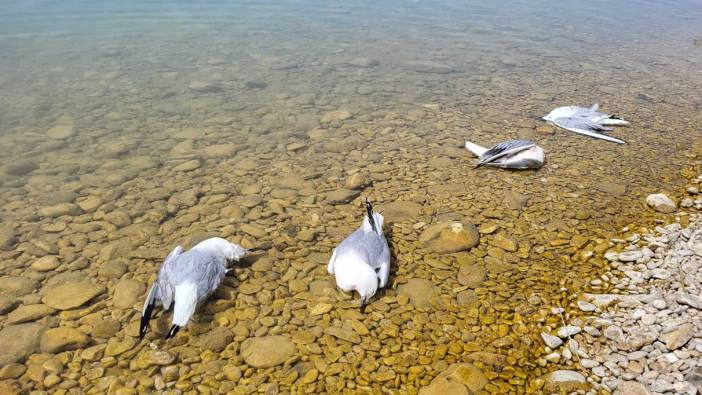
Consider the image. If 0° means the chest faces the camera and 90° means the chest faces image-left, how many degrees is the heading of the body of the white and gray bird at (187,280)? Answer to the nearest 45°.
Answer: approximately 225°

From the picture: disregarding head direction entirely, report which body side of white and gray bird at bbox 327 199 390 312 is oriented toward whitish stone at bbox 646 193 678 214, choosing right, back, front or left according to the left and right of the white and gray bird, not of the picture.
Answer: left

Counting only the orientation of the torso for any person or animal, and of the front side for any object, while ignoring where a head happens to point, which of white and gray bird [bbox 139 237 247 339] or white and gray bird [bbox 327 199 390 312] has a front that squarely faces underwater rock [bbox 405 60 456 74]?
white and gray bird [bbox 139 237 247 339]

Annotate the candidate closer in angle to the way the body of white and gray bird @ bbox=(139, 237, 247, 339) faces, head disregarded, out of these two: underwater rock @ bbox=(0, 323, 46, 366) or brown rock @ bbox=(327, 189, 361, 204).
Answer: the brown rock

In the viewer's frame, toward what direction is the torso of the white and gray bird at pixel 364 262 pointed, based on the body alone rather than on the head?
toward the camera

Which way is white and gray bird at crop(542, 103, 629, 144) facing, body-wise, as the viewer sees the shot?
to the viewer's left

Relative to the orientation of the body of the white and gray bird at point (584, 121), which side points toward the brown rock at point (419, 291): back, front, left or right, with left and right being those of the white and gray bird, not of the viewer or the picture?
left

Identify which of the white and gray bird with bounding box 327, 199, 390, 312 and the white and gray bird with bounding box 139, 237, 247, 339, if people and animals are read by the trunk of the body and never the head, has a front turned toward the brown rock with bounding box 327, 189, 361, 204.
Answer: the white and gray bird with bounding box 139, 237, 247, 339

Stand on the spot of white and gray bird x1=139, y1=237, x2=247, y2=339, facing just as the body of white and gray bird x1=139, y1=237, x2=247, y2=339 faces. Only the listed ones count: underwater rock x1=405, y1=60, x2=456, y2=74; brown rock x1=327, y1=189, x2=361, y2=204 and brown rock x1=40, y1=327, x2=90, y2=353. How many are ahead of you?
2

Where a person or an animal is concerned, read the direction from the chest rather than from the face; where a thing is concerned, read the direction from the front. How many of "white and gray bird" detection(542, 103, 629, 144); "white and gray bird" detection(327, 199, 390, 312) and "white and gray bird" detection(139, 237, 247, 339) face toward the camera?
1

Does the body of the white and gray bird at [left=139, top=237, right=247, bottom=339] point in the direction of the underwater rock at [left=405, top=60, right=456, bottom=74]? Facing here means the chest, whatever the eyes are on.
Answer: yes

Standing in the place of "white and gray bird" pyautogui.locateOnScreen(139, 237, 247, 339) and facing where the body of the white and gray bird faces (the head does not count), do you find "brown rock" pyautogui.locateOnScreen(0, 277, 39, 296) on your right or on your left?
on your left

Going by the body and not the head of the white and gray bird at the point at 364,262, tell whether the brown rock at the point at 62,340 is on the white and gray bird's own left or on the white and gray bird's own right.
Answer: on the white and gray bird's own right

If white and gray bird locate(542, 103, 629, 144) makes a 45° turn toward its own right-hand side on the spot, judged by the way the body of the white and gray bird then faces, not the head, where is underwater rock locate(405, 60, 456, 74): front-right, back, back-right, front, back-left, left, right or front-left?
front

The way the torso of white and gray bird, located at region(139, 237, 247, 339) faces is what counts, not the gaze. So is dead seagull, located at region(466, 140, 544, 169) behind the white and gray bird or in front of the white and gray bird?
in front

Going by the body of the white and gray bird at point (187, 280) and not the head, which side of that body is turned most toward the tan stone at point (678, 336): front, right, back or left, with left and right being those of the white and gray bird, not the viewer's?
right

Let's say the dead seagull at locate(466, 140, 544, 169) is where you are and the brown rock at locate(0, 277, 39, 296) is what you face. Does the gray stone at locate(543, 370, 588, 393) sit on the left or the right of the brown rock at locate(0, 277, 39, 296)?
left
